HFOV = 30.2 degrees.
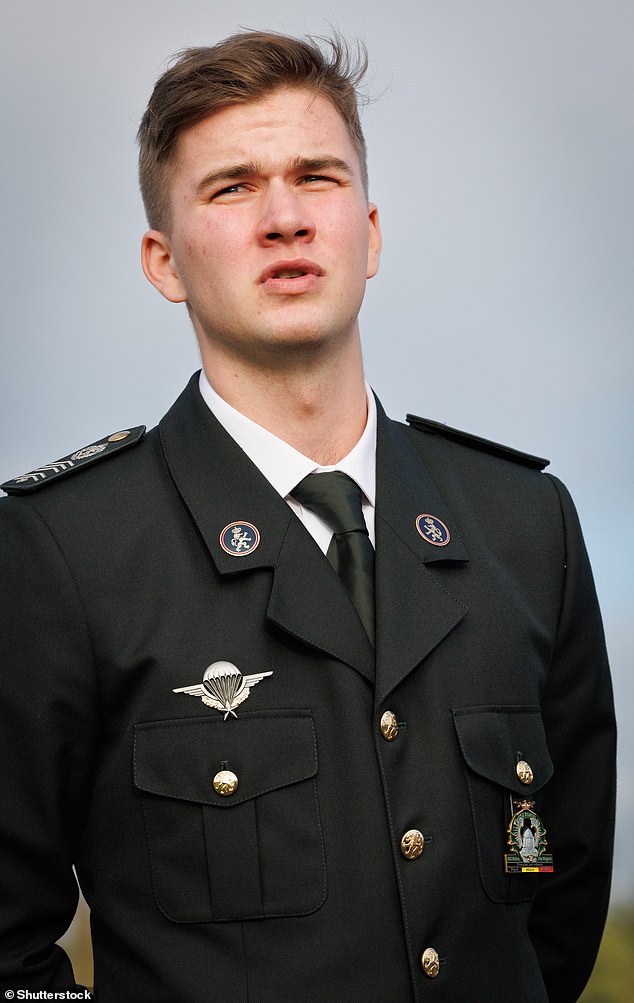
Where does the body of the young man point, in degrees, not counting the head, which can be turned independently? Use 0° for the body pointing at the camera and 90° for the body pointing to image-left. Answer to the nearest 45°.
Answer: approximately 315°

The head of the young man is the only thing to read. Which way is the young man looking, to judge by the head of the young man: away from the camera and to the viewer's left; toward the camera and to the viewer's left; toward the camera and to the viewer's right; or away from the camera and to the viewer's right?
toward the camera and to the viewer's right
